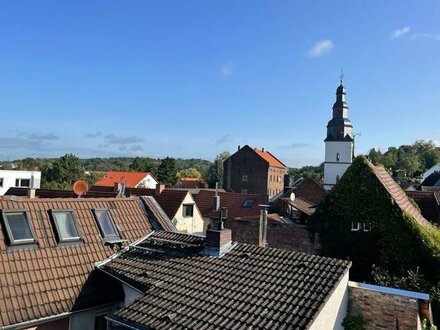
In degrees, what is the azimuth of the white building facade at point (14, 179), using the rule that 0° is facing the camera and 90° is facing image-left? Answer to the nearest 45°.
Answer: approximately 0°
